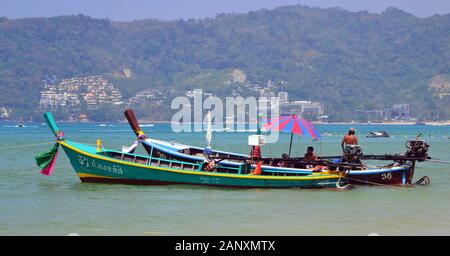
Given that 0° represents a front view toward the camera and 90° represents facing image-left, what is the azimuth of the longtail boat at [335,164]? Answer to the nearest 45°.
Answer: approximately 90°

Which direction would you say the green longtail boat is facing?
to the viewer's left

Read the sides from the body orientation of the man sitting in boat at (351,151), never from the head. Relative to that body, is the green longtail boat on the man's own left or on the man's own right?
on the man's own left

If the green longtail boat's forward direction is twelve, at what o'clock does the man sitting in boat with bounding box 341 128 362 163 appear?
The man sitting in boat is roughly at 6 o'clock from the green longtail boat.
